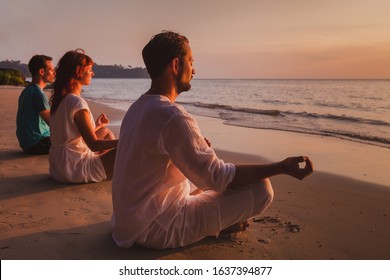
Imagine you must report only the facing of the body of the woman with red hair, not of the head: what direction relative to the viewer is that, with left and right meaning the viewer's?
facing away from the viewer and to the right of the viewer

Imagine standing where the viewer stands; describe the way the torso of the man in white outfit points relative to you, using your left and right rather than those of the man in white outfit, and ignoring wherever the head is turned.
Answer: facing away from the viewer and to the right of the viewer

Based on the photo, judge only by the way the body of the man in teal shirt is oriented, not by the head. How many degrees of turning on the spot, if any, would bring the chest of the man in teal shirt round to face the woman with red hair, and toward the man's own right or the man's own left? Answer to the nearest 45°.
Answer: approximately 90° to the man's own right

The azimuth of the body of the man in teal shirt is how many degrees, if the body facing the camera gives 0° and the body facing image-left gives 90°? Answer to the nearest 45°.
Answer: approximately 270°

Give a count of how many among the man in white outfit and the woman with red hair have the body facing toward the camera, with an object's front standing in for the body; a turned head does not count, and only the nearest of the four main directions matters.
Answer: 0

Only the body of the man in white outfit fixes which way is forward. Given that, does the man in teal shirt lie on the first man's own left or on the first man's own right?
on the first man's own left

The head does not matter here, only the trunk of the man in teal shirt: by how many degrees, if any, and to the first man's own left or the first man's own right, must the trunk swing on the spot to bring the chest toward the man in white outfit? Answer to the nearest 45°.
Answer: approximately 90° to the first man's own right

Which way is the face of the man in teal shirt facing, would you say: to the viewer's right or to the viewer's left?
to the viewer's right

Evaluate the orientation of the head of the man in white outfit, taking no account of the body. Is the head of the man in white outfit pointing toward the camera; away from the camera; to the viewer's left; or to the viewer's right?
to the viewer's right

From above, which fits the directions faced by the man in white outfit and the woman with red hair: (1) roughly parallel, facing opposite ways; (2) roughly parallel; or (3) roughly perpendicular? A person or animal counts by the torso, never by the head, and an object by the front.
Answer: roughly parallel

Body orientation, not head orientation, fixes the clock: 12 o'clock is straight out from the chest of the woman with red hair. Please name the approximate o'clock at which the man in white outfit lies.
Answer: The man in white outfit is roughly at 4 o'clock from the woman with red hair.
